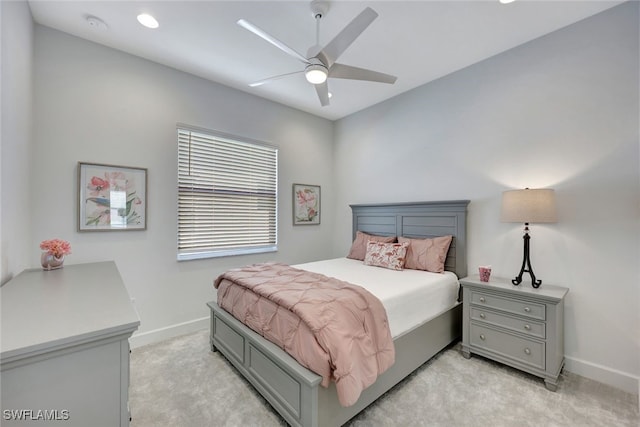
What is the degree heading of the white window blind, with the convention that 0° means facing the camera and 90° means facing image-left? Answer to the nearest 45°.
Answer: approximately 315°

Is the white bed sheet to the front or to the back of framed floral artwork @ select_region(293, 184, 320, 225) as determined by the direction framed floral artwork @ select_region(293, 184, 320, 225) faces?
to the front

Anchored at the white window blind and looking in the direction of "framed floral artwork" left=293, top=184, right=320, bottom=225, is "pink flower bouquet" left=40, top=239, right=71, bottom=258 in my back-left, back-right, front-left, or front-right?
back-right

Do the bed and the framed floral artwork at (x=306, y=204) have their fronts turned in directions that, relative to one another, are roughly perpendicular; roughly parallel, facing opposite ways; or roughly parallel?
roughly perpendicular

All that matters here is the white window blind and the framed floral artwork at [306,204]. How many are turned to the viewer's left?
0

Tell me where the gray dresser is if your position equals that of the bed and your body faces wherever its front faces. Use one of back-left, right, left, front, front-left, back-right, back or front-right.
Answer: front

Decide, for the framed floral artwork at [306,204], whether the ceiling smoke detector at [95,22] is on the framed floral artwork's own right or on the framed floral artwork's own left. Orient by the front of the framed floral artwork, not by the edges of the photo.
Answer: on the framed floral artwork's own right

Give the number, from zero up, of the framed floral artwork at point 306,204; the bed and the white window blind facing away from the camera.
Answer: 0

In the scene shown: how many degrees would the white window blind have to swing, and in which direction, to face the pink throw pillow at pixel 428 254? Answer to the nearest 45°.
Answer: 0° — it already faces it

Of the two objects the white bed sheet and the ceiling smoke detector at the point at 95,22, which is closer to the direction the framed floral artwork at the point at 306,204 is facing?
the white bed sheet

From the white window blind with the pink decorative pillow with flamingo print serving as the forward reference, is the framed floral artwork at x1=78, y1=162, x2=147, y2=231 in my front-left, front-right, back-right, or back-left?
back-right

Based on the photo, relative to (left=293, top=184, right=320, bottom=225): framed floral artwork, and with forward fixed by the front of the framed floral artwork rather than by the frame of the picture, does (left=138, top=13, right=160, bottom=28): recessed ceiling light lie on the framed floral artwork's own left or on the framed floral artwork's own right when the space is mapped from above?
on the framed floral artwork's own right

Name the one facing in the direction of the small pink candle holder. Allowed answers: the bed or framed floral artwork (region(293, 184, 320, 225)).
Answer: the framed floral artwork

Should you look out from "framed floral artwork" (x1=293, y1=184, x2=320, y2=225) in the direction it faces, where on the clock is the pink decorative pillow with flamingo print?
The pink decorative pillow with flamingo print is roughly at 12 o'clock from the framed floral artwork.
